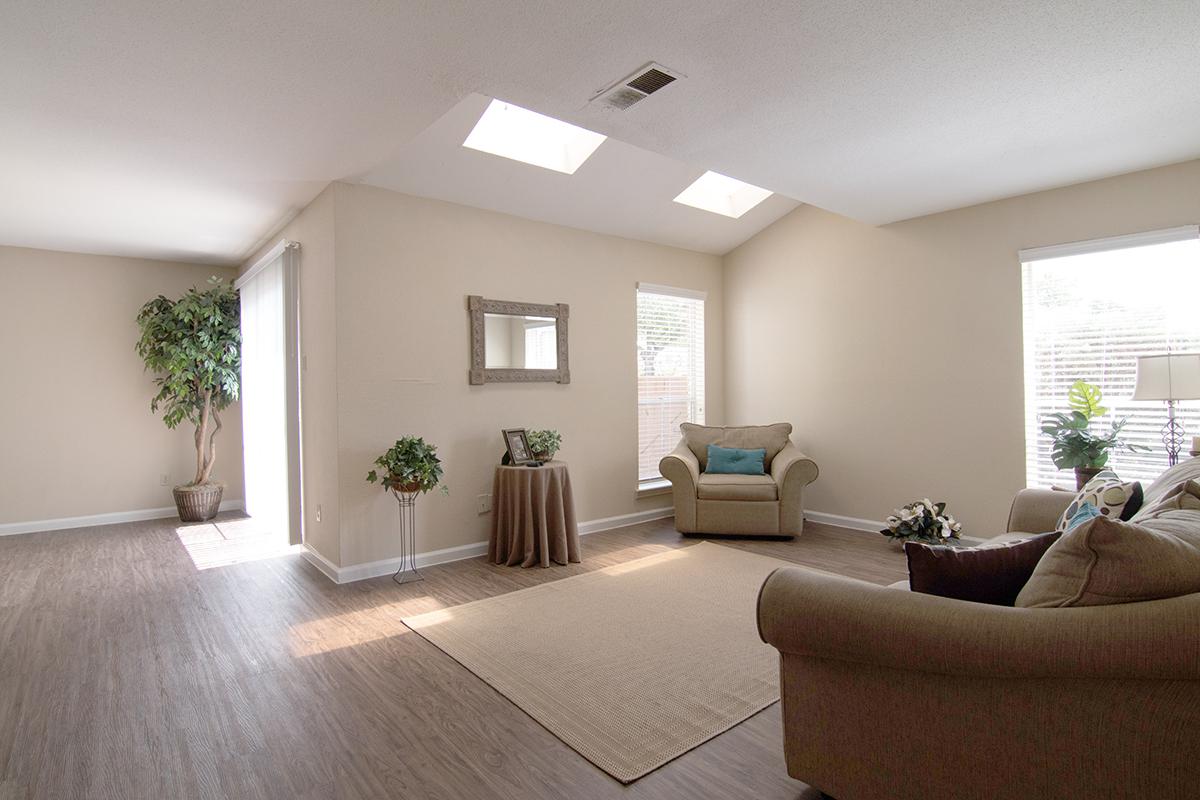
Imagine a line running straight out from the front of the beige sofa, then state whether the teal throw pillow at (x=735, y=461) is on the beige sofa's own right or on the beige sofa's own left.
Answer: on the beige sofa's own right

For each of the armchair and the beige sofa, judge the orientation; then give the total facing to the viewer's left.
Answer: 1

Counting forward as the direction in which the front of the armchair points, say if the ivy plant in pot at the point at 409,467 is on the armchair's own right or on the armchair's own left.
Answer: on the armchair's own right

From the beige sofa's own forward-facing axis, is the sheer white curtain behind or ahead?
ahead

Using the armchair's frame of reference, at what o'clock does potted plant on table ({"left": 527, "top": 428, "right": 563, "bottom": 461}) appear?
The potted plant on table is roughly at 2 o'clock from the armchair.

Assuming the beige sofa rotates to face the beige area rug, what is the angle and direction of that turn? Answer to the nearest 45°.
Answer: approximately 45° to its right

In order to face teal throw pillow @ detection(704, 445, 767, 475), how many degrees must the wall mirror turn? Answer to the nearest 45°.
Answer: approximately 45° to its left

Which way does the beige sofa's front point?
to the viewer's left

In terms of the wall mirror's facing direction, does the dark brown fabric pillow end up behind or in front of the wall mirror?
in front

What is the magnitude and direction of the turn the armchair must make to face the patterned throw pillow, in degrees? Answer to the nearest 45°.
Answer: approximately 45° to its left
